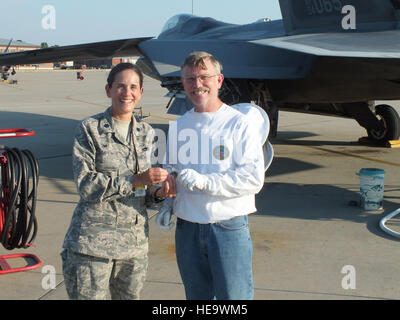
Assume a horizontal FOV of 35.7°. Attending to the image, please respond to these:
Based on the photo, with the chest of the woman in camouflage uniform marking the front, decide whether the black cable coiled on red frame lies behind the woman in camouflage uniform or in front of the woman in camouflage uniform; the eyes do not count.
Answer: behind

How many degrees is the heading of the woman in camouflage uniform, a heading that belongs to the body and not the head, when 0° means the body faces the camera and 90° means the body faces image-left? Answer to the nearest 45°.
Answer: approximately 315°

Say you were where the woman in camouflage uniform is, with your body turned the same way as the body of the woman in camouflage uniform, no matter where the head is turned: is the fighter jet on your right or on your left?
on your left
